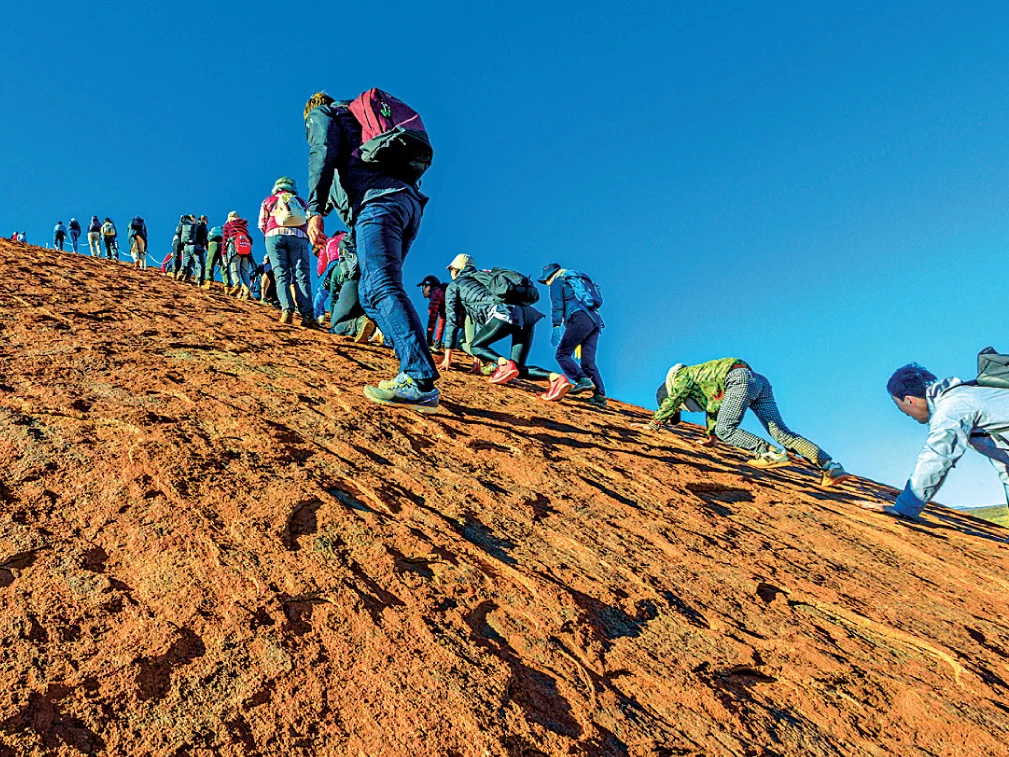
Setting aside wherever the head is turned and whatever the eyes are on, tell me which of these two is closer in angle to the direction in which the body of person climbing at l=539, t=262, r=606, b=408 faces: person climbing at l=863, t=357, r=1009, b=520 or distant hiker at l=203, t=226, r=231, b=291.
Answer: the distant hiker

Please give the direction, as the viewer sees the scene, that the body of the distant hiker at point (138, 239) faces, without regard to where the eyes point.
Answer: away from the camera

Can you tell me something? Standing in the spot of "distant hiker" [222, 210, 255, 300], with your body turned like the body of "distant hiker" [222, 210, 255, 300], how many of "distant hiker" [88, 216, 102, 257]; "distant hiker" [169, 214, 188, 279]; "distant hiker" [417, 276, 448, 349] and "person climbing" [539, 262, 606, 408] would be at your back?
2

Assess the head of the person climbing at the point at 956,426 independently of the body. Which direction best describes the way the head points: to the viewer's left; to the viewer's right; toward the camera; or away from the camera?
to the viewer's left

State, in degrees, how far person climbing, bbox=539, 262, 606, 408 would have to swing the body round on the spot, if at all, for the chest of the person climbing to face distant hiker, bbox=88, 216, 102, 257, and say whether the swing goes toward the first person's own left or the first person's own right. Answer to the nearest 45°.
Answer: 0° — they already face them

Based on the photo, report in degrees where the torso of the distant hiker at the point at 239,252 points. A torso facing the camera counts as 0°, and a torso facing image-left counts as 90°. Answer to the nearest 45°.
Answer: approximately 135°

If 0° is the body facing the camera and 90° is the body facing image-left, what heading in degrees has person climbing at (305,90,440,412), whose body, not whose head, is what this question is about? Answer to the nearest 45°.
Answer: approximately 135°

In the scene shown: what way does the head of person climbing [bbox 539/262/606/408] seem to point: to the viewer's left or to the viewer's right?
to the viewer's left

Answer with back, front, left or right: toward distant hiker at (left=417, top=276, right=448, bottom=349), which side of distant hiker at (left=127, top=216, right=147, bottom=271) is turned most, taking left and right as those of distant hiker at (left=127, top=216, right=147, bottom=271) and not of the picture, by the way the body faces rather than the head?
back

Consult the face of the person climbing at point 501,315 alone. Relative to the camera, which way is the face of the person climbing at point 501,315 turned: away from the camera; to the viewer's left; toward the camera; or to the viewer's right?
to the viewer's left

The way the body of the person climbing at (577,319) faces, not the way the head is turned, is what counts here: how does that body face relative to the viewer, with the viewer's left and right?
facing away from the viewer and to the left of the viewer

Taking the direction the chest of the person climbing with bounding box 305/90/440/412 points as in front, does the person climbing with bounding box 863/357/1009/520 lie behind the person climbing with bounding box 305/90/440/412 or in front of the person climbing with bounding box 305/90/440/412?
behind

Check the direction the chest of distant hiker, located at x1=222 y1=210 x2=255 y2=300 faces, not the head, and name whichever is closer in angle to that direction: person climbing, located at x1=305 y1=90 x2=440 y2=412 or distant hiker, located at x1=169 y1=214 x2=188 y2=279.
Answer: the distant hiker
